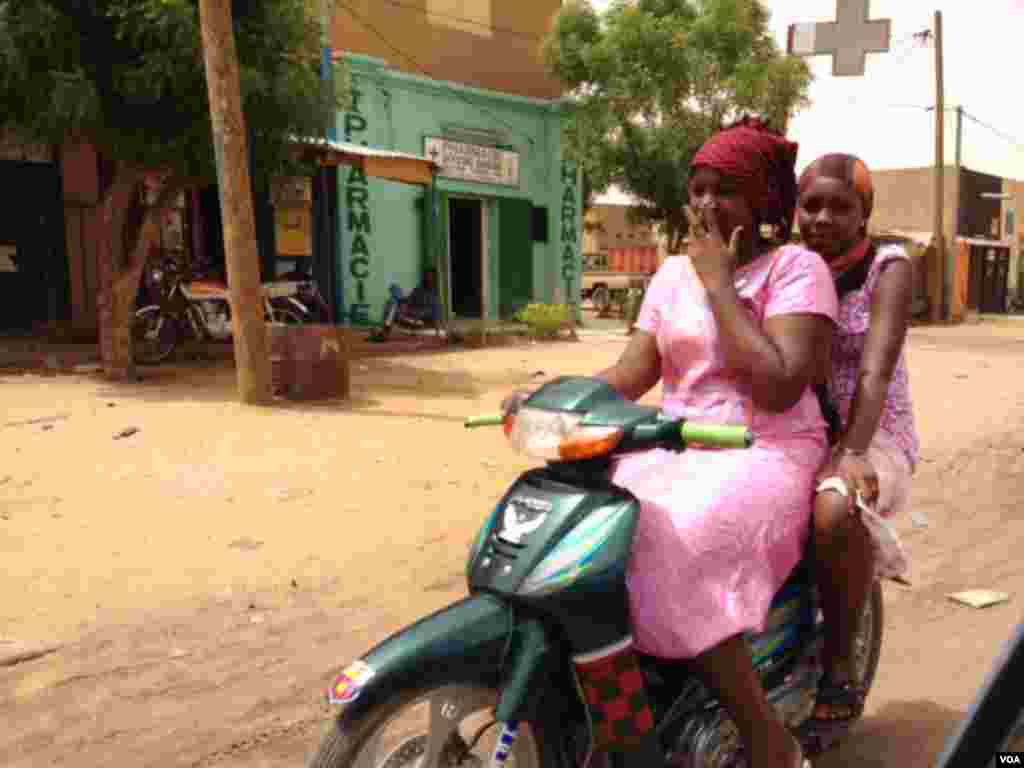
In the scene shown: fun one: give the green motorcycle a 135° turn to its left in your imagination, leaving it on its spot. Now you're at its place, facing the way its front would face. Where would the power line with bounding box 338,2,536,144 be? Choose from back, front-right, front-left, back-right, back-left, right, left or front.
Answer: left

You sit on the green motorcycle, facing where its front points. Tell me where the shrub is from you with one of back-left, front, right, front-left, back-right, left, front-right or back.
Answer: back-right

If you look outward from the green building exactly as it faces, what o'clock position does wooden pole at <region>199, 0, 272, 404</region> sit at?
The wooden pole is roughly at 2 o'clock from the green building.

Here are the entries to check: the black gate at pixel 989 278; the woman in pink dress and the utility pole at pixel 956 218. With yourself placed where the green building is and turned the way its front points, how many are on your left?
2

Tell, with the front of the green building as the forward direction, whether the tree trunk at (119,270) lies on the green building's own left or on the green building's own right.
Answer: on the green building's own right

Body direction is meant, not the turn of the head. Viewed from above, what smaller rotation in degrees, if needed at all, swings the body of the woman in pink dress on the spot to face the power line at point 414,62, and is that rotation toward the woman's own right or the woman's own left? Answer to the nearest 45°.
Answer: approximately 135° to the woman's own right

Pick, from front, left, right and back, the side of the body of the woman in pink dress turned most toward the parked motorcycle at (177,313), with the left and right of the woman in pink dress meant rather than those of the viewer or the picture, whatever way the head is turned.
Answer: right

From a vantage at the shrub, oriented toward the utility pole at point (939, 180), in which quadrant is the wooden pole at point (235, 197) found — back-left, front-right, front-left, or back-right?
back-right

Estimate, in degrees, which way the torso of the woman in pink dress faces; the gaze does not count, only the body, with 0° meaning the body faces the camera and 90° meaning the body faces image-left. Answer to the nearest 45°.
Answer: approximately 45°
